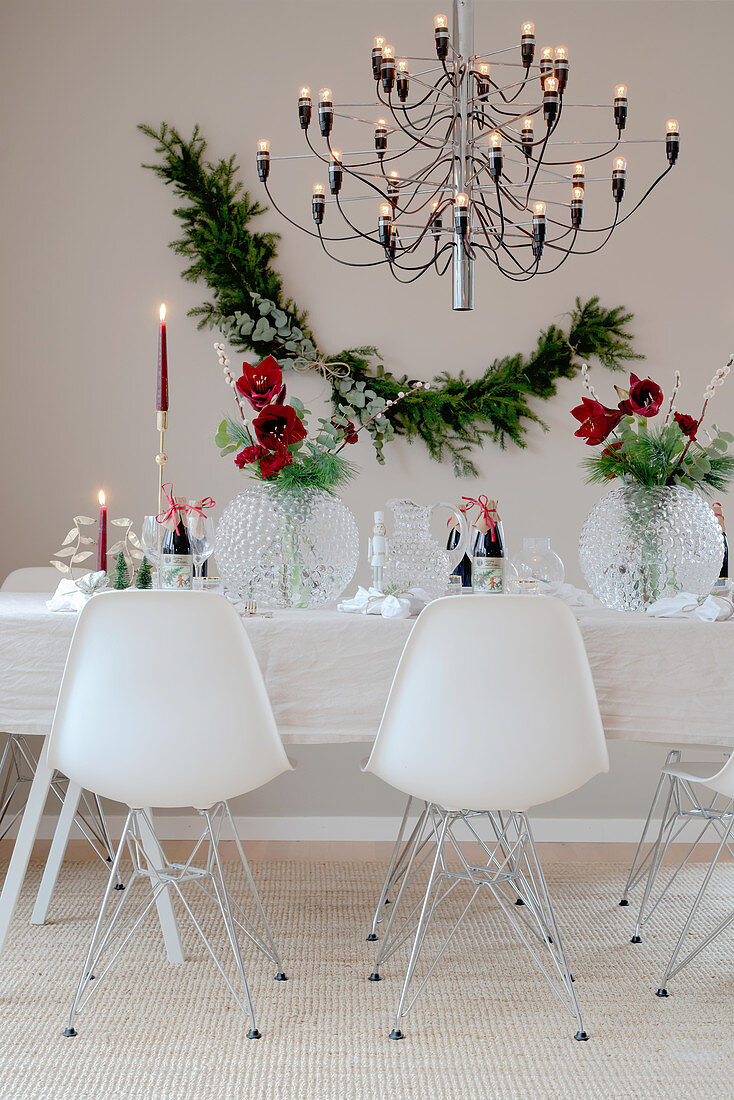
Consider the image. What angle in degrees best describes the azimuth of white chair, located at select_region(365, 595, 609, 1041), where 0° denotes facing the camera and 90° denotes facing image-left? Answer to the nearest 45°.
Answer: approximately 180°

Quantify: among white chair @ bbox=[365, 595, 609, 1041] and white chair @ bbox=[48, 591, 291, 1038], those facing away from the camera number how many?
2

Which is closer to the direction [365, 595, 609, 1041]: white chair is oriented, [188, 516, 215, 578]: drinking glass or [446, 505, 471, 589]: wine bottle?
the wine bottle

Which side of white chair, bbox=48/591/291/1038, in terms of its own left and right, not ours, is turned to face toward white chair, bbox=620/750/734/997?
right

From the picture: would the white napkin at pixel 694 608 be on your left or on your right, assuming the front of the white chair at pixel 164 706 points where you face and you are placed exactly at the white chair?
on your right

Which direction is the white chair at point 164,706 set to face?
away from the camera
